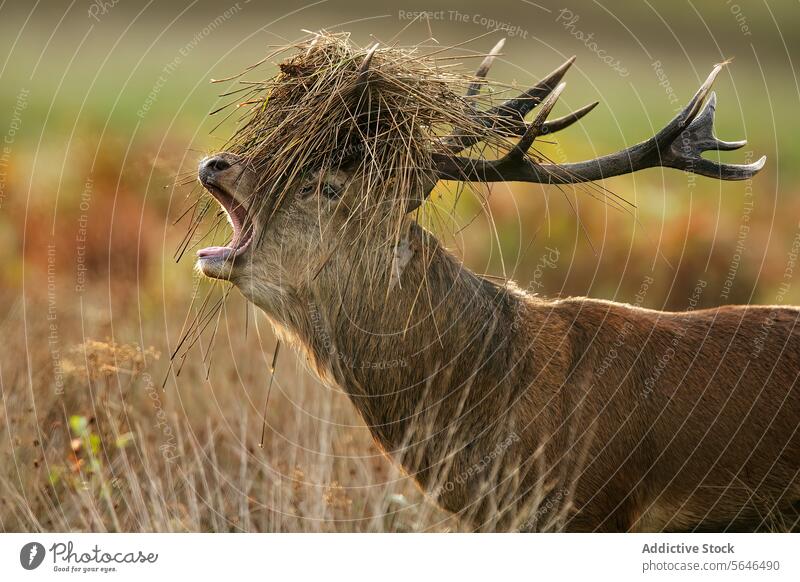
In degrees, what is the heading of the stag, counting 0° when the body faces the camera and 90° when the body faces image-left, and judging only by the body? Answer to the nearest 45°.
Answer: approximately 90°
